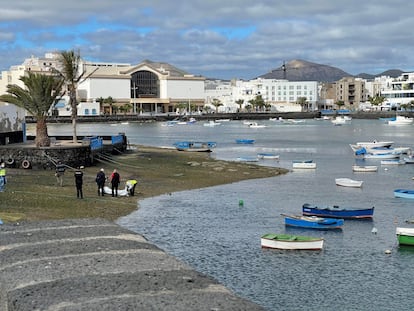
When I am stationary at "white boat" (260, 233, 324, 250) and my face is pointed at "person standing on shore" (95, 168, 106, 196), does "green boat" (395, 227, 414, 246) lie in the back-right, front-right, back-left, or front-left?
back-right

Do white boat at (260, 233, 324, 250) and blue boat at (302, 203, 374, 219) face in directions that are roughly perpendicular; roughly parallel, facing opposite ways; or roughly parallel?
roughly parallel
